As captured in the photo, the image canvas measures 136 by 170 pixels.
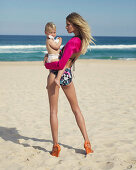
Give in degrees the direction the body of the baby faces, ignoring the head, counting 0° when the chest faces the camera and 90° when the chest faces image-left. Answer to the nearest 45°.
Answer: approximately 315°

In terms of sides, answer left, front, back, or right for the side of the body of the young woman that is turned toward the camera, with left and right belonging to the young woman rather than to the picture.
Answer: left

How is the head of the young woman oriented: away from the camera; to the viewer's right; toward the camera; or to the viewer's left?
to the viewer's left
